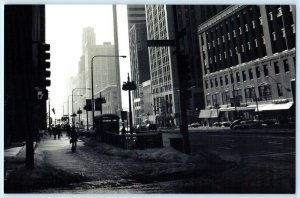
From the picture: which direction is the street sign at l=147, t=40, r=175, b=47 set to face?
toward the camera

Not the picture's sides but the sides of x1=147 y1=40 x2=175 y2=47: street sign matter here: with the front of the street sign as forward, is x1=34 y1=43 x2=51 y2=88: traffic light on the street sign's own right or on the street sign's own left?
on the street sign's own right

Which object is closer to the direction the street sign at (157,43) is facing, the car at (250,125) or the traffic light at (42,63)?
the traffic light
